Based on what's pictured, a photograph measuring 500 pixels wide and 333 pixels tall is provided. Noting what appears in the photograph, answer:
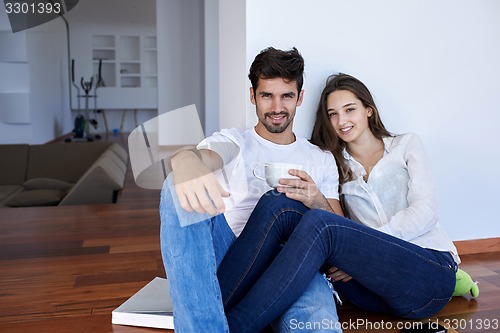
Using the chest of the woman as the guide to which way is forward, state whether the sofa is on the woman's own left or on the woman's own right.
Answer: on the woman's own right

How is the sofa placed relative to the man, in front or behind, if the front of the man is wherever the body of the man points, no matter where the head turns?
behind

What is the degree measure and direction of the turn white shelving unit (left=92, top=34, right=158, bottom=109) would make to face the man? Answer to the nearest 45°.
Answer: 0° — it already faces them

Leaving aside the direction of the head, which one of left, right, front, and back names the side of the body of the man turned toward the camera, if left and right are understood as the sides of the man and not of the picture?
front

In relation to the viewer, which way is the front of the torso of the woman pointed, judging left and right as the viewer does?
facing the viewer and to the left of the viewer

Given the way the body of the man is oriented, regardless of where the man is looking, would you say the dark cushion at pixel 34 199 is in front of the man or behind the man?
behind

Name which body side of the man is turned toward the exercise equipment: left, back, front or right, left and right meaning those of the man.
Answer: back

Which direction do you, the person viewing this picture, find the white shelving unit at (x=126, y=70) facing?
facing the viewer

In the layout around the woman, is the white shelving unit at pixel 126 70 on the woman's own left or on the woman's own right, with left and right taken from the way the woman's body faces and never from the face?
on the woman's own right

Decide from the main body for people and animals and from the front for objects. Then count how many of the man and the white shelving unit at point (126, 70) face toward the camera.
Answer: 2

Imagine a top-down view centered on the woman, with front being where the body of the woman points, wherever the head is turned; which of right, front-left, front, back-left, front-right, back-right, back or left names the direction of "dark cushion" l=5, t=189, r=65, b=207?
right
